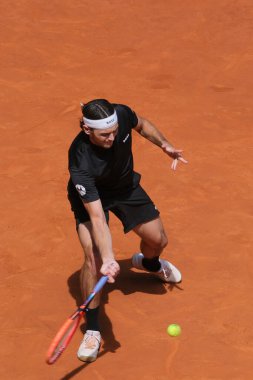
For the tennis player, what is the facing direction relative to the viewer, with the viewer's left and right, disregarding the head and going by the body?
facing the viewer and to the right of the viewer

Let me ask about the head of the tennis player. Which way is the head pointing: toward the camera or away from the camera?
toward the camera
